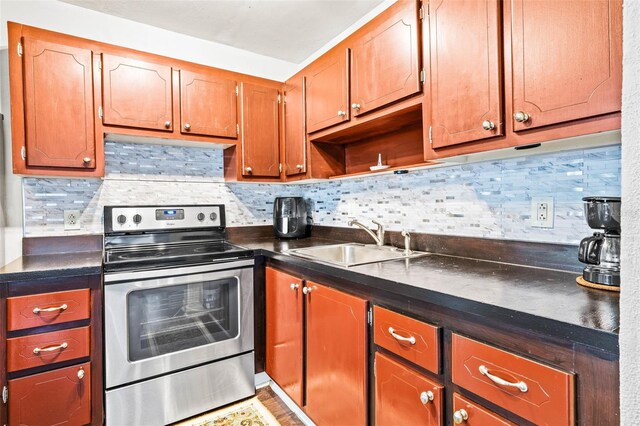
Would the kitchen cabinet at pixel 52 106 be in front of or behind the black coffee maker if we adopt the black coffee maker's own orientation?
in front

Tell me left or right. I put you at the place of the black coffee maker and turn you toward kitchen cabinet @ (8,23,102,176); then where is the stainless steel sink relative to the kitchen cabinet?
right

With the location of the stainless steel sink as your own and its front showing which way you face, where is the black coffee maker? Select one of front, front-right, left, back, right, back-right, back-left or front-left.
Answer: left

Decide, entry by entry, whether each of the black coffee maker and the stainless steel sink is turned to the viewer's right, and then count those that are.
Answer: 0

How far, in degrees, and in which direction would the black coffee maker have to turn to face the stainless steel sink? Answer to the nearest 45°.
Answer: approximately 45° to its right

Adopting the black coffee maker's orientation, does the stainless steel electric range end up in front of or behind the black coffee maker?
in front

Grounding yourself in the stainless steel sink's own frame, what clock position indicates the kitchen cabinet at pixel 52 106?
The kitchen cabinet is roughly at 1 o'clock from the stainless steel sink.

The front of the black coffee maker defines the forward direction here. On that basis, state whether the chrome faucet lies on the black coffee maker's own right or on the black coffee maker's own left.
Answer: on the black coffee maker's own right

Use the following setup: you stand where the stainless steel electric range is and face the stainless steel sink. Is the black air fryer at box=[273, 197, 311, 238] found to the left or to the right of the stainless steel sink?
left

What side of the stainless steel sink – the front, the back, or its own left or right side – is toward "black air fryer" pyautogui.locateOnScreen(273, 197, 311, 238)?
right

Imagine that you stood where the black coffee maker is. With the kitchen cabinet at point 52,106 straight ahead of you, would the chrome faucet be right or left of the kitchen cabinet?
right

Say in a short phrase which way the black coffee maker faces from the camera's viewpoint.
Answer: facing the viewer and to the left of the viewer

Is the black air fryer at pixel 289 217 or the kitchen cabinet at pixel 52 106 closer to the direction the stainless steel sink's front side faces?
the kitchen cabinet
